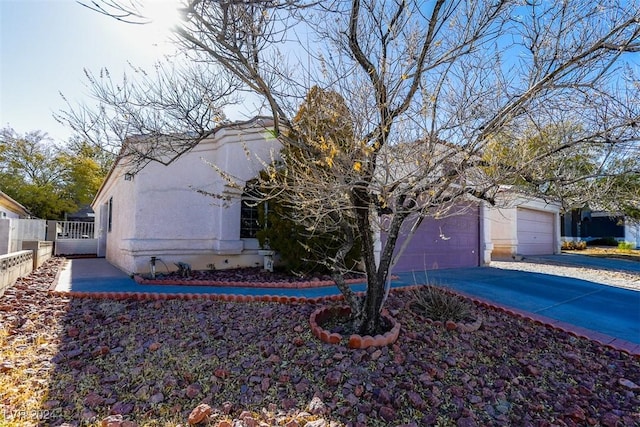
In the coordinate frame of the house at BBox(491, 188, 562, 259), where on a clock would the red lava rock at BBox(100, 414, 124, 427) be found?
The red lava rock is roughly at 2 o'clock from the house.

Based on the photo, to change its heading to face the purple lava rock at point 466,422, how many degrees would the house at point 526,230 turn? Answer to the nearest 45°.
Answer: approximately 45° to its right

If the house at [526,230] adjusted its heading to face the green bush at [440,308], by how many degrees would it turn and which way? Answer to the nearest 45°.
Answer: approximately 45° to its right

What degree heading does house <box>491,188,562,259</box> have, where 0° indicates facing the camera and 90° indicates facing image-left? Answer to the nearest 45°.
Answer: approximately 315°

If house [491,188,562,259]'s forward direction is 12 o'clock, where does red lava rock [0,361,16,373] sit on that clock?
The red lava rock is roughly at 2 o'clock from the house.

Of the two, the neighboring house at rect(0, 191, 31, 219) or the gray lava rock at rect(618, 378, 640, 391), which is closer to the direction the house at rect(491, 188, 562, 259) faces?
the gray lava rock

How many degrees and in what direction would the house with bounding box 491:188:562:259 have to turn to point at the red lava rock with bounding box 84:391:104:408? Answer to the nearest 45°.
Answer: approximately 45° to its right
